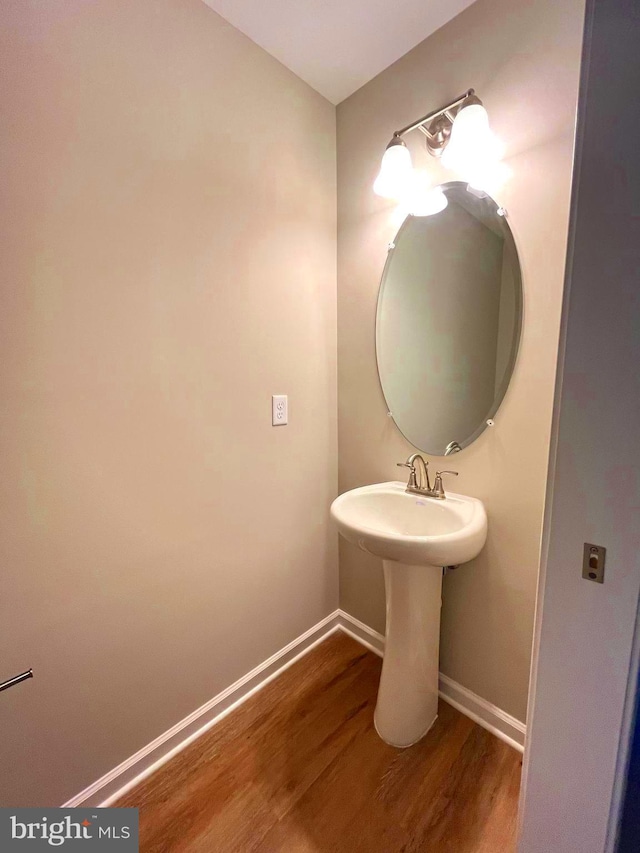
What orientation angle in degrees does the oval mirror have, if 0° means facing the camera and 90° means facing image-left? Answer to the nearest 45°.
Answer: approximately 45°

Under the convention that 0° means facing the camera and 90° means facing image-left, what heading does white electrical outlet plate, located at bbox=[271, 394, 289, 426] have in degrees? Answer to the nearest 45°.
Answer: approximately 315°

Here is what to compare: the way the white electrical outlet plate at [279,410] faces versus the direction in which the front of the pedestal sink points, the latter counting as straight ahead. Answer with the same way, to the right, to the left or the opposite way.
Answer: to the left

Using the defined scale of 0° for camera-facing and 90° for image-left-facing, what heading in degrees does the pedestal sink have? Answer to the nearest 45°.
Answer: approximately 45°

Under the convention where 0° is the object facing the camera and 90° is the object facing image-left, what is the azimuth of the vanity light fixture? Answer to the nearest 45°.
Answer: approximately 45°
